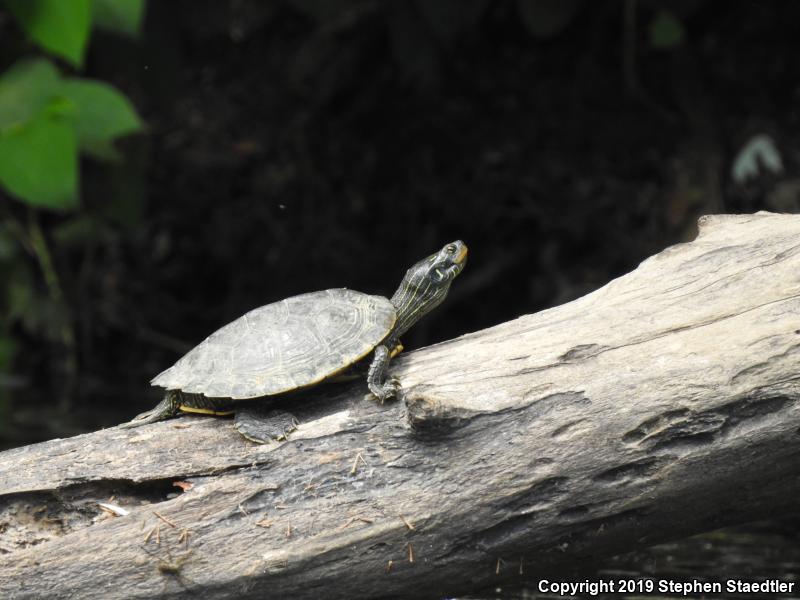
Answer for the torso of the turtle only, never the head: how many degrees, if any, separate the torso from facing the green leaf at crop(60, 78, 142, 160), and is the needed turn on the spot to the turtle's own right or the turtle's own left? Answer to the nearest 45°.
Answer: approximately 135° to the turtle's own left

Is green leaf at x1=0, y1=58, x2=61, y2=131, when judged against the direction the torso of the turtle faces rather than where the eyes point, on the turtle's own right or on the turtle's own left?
on the turtle's own left

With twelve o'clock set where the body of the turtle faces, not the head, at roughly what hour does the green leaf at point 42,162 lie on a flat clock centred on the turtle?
The green leaf is roughly at 8 o'clock from the turtle.

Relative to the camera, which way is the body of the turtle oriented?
to the viewer's right
